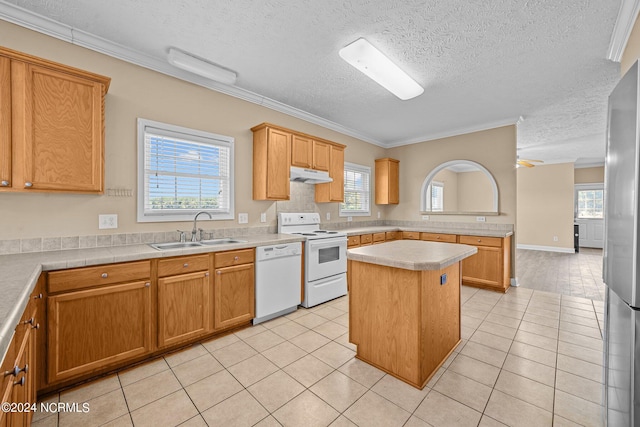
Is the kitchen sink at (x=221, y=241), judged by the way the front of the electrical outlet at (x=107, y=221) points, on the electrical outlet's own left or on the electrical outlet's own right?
on the electrical outlet's own left

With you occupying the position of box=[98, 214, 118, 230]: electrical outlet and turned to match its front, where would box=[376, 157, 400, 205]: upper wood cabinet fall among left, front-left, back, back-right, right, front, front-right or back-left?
left

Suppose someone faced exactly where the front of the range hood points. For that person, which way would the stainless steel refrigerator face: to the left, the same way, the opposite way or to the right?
the opposite way

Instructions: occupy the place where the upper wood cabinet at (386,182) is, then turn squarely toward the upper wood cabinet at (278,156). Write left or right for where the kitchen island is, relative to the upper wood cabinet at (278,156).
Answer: left

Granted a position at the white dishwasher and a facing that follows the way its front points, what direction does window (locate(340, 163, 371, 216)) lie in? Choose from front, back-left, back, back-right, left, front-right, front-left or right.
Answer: left

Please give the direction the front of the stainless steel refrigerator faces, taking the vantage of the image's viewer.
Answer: facing to the left of the viewer

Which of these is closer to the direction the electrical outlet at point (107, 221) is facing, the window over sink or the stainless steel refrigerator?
the stainless steel refrigerator

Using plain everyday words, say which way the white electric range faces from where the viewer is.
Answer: facing the viewer and to the right of the viewer

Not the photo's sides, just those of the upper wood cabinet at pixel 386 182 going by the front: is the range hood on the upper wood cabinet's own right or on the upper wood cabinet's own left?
on the upper wood cabinet's own right
